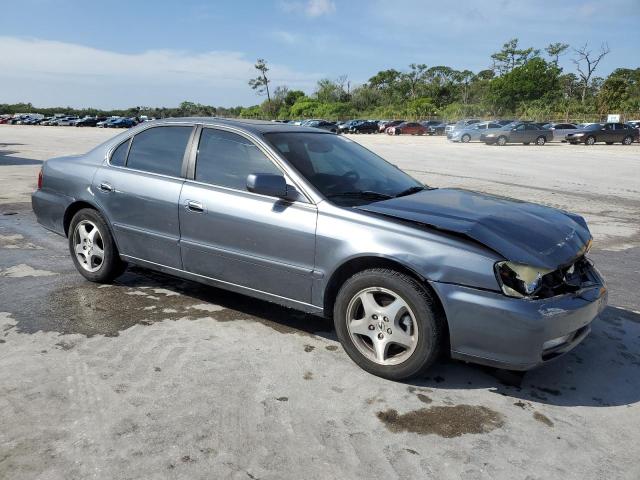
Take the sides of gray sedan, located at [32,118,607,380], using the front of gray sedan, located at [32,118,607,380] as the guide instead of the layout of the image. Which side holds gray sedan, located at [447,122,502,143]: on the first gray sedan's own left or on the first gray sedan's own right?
on the first gray sedan's own left

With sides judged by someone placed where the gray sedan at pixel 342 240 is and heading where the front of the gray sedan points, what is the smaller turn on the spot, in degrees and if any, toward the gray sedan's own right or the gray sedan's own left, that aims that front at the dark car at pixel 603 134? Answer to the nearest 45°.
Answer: approximately 90° to the gray sedan's own left

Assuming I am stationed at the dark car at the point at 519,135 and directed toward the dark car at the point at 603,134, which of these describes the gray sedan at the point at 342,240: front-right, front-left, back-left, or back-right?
back-right

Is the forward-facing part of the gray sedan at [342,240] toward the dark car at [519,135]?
no

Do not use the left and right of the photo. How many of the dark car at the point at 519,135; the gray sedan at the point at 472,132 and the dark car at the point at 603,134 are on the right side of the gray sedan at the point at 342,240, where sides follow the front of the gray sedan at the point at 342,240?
0

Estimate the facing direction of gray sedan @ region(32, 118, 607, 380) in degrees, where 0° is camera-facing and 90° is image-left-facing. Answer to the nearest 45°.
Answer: approximately 315°
